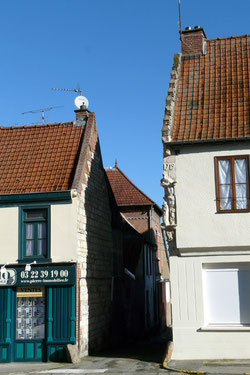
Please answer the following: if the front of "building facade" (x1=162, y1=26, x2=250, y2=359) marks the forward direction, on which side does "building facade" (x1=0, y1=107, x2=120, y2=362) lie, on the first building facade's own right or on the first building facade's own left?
on the first building facade's own right

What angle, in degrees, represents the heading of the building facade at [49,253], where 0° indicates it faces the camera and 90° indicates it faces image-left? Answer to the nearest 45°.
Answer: approximately 0°

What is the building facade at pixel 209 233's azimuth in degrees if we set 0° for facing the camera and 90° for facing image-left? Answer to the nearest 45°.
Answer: approximately 0°

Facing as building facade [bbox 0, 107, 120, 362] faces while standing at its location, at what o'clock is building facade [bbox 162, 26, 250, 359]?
building facade [bbox 162, 26, 250, 359] is roughly at 10 o'clock from building facade [bbox 0, 107, 120, 362].

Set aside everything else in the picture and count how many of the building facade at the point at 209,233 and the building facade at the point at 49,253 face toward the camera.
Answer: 2
